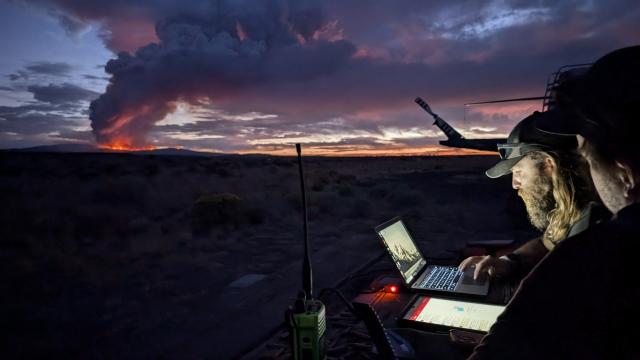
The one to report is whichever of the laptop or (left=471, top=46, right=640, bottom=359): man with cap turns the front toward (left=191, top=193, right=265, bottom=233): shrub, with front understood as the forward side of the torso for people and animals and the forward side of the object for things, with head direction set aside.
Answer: the man with cap

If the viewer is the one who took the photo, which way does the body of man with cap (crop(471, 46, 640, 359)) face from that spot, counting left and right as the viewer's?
facing away from the viewer and to the left of the viewer

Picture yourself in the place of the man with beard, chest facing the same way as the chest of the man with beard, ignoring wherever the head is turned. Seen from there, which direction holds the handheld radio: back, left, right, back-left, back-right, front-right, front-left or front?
front-left

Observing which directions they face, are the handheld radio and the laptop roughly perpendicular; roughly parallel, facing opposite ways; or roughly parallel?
roughly perpendicular

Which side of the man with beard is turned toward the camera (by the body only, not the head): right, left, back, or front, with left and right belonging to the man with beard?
left

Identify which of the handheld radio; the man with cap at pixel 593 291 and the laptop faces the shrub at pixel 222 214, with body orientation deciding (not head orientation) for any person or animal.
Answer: the man with cap

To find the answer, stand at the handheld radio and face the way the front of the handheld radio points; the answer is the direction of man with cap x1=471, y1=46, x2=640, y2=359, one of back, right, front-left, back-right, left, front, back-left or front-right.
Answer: front-left

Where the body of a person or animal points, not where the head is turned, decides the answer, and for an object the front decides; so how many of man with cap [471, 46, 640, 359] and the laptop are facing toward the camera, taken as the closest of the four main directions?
0

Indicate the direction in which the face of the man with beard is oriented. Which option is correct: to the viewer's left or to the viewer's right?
to the viewer's left

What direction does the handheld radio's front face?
toward the camera

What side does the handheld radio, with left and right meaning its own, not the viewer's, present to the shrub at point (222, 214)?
back

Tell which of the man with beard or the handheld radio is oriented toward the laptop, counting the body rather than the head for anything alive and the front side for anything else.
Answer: the man with beard

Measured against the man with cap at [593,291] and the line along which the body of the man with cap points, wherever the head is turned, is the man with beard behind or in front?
in front

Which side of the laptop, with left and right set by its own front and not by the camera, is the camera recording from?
right

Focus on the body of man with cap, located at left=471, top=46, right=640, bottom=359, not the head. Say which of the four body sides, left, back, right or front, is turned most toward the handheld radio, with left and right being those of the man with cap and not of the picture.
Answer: front

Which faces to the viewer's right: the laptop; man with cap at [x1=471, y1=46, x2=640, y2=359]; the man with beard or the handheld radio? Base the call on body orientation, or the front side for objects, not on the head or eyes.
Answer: the laptop

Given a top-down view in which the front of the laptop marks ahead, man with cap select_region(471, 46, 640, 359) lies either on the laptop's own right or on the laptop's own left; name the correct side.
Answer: on the laptop's own right

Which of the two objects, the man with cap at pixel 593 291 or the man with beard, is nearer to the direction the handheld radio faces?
the man with cap

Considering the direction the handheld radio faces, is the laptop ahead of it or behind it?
behind
